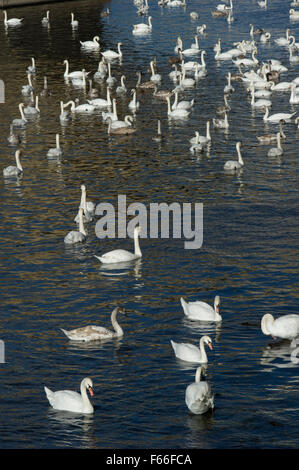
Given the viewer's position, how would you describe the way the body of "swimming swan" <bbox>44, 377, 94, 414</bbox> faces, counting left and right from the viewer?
facing to the right of the viewer

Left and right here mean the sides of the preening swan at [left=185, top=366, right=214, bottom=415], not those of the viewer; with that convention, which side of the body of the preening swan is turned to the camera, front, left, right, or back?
back

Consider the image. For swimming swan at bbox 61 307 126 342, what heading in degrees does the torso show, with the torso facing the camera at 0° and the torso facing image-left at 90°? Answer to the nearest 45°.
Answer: approximately 270°

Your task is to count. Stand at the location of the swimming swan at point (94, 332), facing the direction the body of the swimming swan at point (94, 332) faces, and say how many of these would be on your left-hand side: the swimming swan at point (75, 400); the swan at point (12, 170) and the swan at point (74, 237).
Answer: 2

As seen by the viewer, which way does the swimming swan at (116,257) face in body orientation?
to the viewer's right

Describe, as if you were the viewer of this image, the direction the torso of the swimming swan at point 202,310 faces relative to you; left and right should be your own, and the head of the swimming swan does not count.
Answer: facing to the right of the viewer

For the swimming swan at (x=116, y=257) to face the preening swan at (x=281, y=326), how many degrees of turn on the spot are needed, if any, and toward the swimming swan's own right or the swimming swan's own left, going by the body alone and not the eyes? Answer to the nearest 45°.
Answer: approximately 45° to the swimming swan's own right

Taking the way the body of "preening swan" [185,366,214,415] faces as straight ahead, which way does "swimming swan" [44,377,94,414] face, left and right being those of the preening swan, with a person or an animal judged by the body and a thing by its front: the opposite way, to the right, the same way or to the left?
to the right

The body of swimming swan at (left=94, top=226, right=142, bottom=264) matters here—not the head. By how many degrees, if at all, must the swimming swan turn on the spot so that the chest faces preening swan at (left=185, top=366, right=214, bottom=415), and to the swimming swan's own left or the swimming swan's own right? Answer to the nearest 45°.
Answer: approximately 90° to the swimming swan's own right

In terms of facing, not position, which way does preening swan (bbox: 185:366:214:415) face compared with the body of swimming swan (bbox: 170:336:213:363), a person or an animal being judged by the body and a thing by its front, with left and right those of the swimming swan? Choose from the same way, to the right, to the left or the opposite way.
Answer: to the left

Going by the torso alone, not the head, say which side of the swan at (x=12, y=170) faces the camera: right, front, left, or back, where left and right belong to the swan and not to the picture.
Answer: right

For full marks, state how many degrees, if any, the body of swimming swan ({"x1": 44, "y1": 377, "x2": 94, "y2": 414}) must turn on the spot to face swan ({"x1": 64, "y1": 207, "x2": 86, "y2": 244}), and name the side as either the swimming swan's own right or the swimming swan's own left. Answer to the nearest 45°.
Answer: approximately 90° to the swimming swan's own left

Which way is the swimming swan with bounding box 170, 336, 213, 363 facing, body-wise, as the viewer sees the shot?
to the viewer's right

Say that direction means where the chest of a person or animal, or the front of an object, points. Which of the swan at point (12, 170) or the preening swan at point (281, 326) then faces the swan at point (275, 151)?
the swan at point (12, 170)
